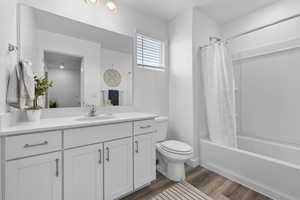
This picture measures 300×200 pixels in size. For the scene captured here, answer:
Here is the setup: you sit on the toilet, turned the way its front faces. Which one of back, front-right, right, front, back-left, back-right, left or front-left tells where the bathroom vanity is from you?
right

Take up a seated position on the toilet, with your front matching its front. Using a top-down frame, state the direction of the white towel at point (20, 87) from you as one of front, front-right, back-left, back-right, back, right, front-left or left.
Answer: right

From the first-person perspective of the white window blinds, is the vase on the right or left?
on its right

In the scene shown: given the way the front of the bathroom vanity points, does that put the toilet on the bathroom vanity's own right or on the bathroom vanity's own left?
on the bathroom vanity's own left

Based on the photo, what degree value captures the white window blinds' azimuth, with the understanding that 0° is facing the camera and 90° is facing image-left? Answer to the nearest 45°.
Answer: approximately 315°

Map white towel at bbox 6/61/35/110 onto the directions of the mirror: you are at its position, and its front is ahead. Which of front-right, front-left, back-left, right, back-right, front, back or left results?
right

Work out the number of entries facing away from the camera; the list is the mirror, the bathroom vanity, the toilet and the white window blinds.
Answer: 0

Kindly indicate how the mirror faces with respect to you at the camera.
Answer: facing the viewer and to the right of the viewer

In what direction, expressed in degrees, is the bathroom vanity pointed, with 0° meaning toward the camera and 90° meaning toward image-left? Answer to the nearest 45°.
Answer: approximately 315°
